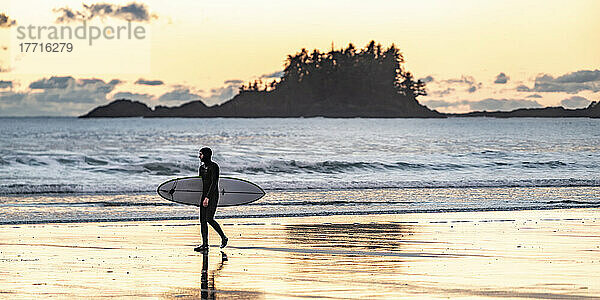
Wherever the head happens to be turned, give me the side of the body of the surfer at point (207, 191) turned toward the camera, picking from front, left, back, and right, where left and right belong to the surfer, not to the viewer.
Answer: left
